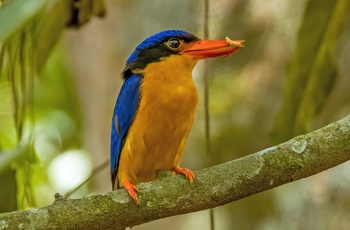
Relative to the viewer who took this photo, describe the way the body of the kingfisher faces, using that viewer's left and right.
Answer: facing the viewer and to the right of the viewer
